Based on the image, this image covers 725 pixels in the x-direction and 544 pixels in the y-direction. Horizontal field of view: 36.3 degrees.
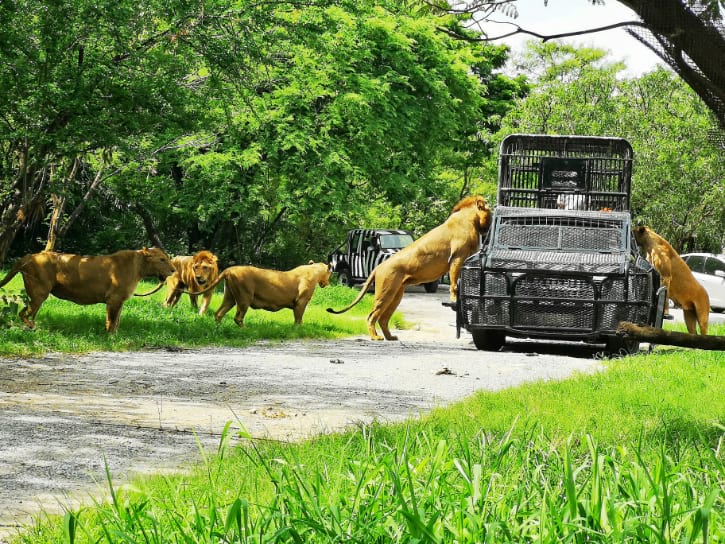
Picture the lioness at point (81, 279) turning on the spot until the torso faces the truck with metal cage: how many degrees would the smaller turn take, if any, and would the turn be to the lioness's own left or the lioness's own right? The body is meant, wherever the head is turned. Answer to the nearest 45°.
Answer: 0° — it already faces it

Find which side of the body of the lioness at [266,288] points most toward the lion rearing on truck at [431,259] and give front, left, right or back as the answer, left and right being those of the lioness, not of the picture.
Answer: front

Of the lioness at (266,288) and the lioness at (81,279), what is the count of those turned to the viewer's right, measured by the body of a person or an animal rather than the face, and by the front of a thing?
2

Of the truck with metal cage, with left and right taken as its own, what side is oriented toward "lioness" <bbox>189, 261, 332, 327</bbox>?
right

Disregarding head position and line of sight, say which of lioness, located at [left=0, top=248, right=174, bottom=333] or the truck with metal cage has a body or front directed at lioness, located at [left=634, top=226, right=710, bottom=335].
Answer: lioness, located at [left=0, top=248, right=174, bottom=333]

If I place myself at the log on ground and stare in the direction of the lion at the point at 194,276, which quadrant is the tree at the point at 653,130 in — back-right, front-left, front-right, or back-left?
front-right

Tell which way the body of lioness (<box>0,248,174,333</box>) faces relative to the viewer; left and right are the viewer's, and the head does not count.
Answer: facing to the right of the viewer

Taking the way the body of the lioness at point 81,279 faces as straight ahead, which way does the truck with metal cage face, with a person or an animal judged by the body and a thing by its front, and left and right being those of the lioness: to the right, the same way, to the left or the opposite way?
to the right

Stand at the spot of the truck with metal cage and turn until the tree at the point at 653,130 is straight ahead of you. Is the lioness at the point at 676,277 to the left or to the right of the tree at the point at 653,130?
right

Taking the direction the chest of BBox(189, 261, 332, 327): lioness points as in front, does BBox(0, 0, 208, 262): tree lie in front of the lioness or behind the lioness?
behind

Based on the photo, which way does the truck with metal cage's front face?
toward the camera

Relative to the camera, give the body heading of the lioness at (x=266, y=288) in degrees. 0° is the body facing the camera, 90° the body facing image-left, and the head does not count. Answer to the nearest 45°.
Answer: approximately 270°
